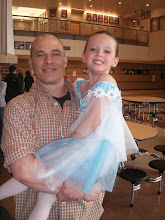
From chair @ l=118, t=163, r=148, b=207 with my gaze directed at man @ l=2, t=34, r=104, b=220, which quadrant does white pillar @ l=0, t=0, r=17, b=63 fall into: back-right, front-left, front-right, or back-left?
back-right

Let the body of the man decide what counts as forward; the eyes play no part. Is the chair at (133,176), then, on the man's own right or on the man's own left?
on the man's own left

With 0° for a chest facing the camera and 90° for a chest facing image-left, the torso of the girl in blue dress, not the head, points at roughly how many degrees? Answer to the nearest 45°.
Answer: approximately 45°

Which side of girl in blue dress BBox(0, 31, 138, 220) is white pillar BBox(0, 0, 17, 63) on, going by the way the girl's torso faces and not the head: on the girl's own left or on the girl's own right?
on the girl's own right

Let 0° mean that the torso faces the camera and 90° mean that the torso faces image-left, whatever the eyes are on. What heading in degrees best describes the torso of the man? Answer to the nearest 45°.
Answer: approximately 315°

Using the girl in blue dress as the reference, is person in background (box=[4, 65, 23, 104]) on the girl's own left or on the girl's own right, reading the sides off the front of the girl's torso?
on the girl's own right

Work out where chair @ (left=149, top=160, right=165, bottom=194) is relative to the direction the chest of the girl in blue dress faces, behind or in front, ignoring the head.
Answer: behind
